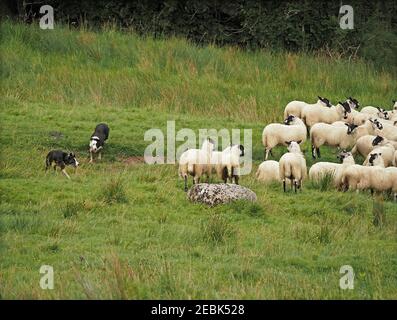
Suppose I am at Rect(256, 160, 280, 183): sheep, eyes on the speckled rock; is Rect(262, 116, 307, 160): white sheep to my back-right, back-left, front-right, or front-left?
back-right

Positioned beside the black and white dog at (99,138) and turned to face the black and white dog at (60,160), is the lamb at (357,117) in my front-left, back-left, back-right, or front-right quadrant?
back-left

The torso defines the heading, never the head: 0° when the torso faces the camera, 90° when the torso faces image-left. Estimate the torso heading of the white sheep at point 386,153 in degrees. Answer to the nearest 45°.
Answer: approximately 90°

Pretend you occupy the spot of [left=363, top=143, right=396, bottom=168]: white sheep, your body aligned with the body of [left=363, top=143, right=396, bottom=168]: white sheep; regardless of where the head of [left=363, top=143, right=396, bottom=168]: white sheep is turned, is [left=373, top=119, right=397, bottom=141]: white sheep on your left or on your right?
on your right

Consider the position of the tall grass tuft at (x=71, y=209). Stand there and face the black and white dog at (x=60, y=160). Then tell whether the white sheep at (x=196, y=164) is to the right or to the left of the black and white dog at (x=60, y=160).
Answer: right
